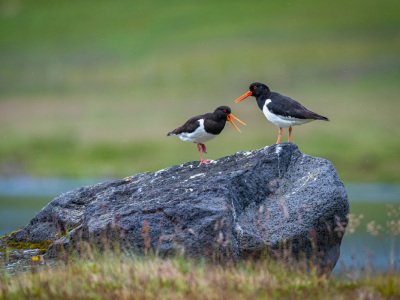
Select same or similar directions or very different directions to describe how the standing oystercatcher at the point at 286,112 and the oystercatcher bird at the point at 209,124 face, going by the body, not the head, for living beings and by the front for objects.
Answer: very different directions

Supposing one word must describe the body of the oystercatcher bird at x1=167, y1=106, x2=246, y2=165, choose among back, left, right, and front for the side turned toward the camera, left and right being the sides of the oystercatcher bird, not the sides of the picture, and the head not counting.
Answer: right

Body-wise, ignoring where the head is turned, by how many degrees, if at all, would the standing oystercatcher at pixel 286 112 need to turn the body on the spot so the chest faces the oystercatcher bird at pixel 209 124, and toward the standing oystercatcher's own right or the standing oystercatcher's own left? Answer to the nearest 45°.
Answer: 0° — it already faces it

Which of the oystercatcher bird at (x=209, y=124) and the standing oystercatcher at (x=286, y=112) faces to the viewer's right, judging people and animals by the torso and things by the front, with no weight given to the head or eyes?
the oystercatcher bird

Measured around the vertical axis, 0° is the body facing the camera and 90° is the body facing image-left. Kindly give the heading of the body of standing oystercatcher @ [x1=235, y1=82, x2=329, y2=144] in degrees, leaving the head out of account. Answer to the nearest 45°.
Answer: approximately 90°

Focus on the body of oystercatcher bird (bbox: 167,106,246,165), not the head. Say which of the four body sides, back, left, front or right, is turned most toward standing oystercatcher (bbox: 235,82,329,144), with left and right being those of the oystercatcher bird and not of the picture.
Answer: front

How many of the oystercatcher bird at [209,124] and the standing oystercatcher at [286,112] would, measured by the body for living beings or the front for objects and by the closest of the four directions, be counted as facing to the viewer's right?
1
